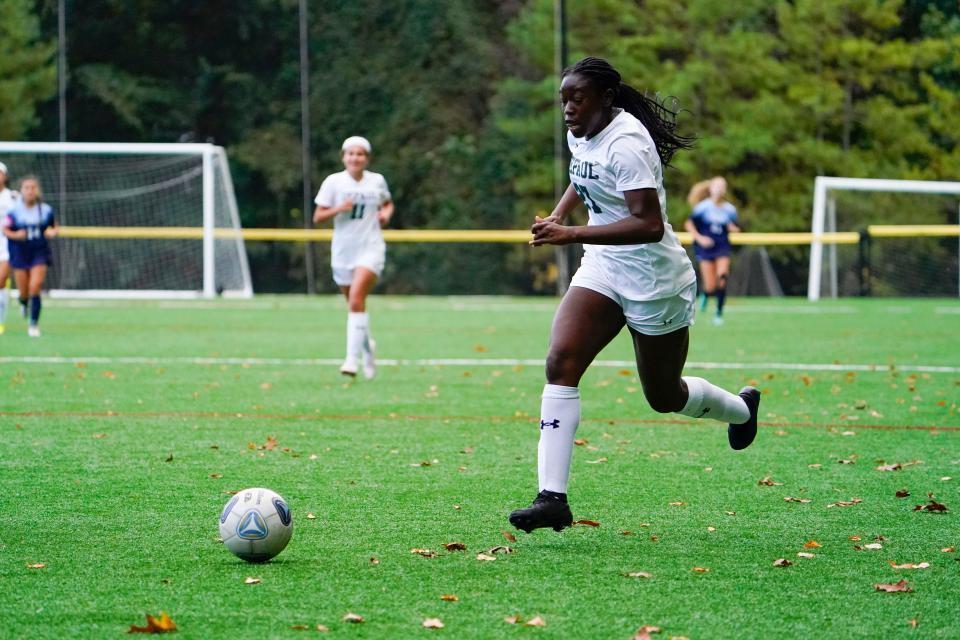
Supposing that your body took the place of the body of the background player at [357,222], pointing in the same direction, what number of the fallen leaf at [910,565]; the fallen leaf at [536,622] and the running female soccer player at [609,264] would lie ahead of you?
3

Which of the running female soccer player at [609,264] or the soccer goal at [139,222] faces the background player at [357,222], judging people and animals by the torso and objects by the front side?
the soccer goal

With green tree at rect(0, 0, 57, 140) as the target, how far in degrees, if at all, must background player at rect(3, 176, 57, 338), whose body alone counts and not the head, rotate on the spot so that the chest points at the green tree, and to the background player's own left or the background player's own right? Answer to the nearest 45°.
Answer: approximately 180°

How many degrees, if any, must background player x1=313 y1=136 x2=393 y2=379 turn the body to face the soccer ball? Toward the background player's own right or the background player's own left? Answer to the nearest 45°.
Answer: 0° — they already face it

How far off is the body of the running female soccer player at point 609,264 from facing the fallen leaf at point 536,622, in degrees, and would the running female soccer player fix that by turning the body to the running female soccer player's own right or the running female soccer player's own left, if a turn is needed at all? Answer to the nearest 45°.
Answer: approximately 45° to the running female soccer player's own left

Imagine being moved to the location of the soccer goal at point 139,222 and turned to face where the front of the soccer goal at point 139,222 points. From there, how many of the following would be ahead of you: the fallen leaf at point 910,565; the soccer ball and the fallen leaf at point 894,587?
3
